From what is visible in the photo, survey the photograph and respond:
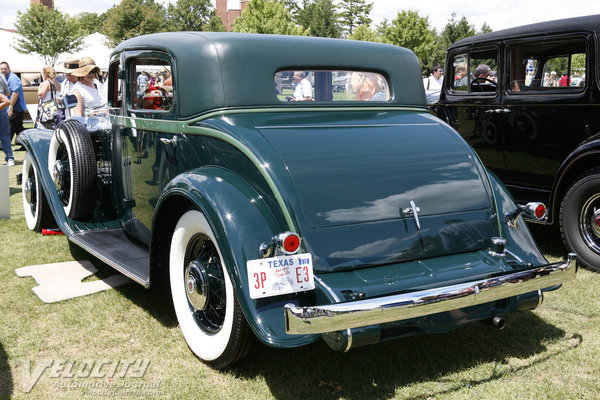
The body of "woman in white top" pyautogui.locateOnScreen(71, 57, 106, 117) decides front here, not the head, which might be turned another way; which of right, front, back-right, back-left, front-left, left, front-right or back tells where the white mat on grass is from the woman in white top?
front-right

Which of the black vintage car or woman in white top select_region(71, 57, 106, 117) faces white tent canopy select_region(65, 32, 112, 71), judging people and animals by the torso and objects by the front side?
the black vintage car

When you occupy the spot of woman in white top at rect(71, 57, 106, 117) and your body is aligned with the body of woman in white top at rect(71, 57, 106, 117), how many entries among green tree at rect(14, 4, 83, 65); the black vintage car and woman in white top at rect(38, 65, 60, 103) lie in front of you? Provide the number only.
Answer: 1

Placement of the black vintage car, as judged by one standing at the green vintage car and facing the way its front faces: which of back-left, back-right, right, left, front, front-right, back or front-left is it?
right

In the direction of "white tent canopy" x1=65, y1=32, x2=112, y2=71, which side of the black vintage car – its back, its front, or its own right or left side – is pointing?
front

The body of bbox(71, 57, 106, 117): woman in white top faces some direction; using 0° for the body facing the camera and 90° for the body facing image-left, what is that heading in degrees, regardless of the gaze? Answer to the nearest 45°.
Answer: approximately 315°

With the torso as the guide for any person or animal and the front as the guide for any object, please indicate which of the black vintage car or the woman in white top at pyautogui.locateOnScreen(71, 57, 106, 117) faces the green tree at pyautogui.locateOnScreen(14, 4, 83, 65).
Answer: the black vintage car

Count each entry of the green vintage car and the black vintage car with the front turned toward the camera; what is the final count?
0

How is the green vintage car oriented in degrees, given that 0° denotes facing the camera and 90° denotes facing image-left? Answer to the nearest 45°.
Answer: approximately 135°

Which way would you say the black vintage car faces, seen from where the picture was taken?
facing away from the viewer and to the left of the viewer

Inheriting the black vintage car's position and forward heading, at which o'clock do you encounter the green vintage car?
The green vintage car is roughly at 8 o'clock from the black vintage car.

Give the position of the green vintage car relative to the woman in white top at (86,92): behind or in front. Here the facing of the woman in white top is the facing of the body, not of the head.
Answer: in front

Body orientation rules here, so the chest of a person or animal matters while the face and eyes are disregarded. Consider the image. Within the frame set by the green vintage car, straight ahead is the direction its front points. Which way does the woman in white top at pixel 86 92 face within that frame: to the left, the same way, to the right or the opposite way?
the opposite way

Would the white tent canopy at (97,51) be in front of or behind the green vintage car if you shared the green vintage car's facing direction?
in front

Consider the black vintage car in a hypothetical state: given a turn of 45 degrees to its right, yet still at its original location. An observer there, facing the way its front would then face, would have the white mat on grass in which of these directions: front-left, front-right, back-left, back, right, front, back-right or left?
back-left
